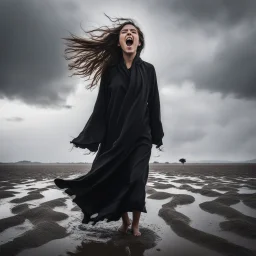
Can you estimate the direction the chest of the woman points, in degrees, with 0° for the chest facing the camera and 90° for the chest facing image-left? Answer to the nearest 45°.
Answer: approximately 0°
